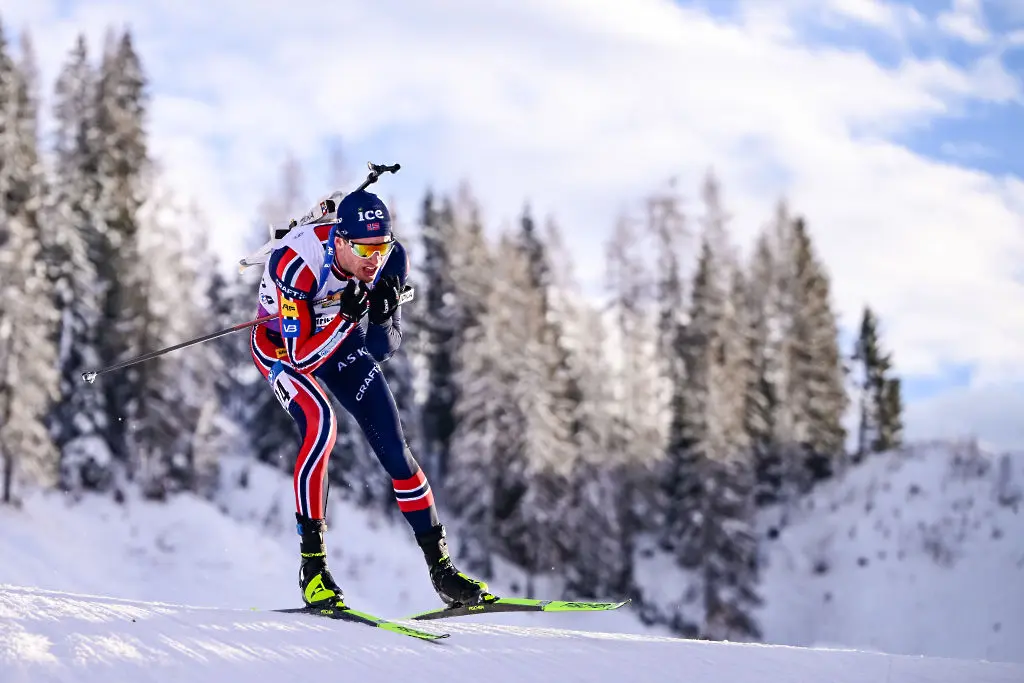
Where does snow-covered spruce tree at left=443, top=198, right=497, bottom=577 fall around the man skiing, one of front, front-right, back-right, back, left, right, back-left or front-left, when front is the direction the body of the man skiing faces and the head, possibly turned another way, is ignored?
back-left

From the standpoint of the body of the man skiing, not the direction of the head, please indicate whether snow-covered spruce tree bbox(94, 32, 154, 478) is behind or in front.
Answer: behind

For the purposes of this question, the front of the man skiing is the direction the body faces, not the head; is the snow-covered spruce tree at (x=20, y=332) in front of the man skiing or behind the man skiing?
behind

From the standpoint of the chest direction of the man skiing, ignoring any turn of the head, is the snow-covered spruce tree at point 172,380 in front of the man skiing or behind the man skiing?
behind

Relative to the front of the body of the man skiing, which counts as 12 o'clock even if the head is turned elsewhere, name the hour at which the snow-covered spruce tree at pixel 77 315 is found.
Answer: The snow-covered spruce tree is roughly at 7 o'clock from the man skiing.

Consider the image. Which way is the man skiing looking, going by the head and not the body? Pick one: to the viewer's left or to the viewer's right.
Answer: to the viewer's right

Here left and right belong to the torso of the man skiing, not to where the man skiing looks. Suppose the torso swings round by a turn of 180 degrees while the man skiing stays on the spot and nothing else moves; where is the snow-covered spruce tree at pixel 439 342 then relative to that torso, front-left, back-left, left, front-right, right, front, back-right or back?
front-right
